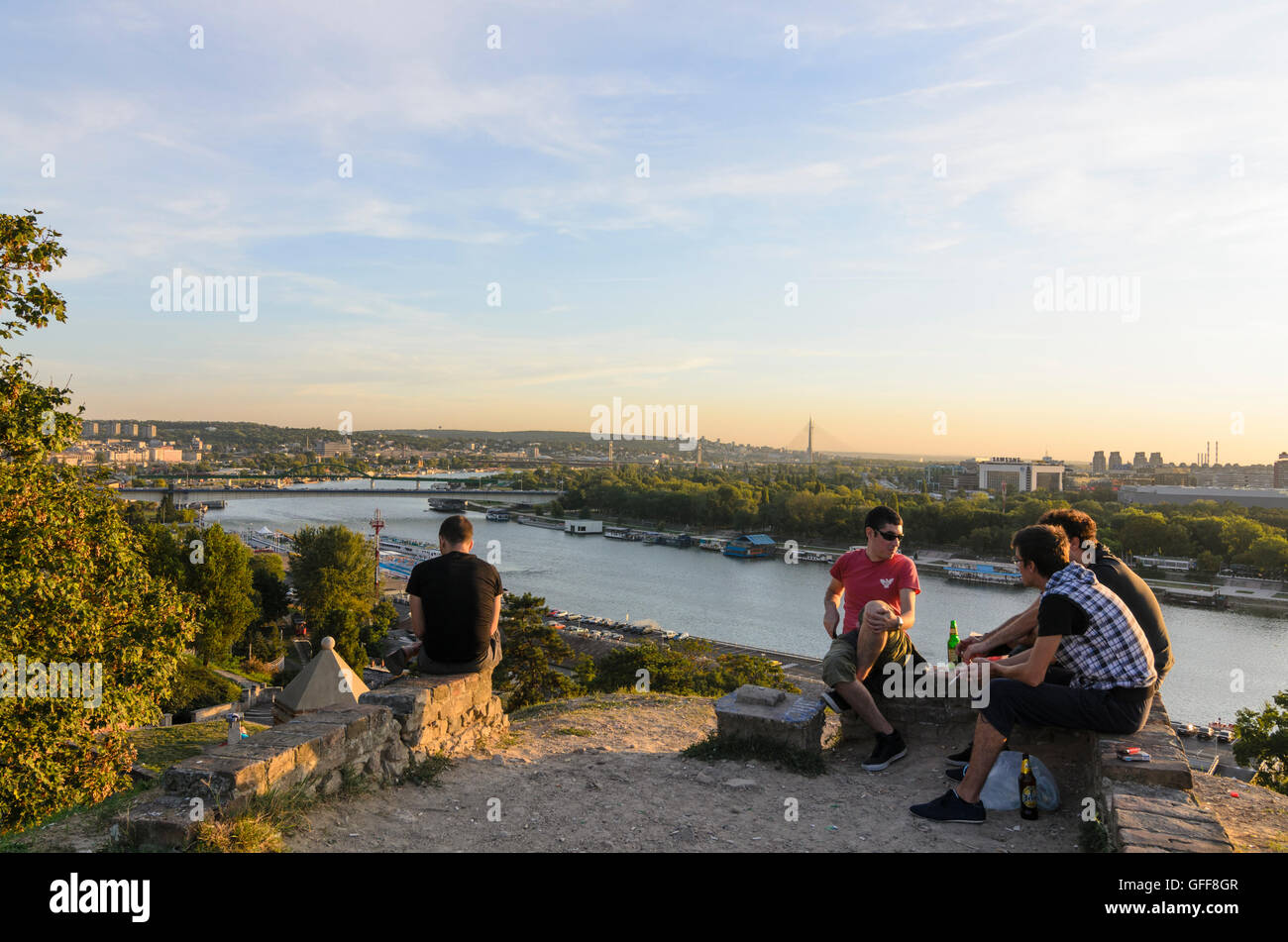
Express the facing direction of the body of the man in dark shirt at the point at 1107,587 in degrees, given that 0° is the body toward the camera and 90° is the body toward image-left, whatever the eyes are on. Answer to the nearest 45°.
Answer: approximately 90°

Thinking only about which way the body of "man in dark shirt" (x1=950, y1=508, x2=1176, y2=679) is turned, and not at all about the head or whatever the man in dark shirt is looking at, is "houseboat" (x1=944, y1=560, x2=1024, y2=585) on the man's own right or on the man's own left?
on the man's own right

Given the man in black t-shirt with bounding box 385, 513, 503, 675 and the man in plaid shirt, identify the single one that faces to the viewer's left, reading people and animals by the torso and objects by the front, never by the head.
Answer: the man in plaid shirt

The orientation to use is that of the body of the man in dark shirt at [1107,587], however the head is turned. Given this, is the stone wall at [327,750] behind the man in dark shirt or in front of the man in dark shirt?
in front

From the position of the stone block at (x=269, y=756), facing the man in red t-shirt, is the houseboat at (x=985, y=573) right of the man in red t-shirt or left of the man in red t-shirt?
left

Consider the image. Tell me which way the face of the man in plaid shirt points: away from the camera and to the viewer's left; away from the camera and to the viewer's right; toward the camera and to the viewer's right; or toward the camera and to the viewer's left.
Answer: away from the camera and to the viewer's left

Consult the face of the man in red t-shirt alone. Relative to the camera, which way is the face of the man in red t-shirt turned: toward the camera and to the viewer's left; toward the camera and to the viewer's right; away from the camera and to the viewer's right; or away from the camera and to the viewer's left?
toward the camera and to the viewer's right

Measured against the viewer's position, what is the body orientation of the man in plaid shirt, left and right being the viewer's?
facing to the left of the viewer

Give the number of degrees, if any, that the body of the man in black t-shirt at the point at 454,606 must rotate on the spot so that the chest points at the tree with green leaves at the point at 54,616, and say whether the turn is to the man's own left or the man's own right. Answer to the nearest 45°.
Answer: approximately 45° to the man's own left

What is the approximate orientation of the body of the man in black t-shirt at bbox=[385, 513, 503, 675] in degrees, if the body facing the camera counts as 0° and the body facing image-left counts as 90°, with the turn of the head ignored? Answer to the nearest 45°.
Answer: approximately 180°

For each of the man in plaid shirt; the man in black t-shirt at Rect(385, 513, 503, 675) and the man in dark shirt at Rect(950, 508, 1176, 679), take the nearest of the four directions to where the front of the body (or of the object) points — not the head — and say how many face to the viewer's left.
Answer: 2

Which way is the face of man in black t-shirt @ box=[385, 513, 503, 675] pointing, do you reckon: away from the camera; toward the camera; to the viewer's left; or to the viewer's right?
away from the camera
